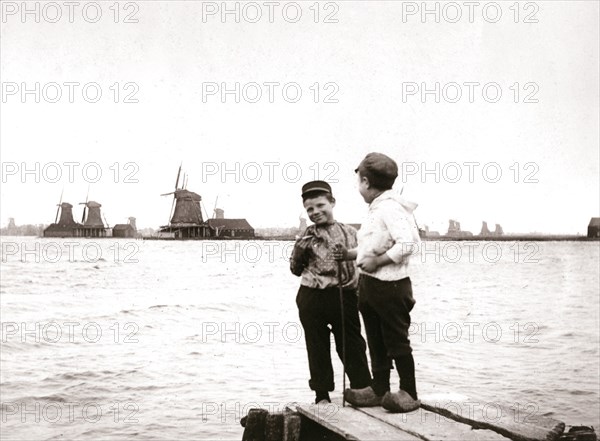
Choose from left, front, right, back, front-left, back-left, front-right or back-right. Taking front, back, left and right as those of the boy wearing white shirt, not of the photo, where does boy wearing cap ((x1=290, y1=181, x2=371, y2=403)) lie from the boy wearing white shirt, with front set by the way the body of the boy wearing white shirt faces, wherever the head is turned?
front-right

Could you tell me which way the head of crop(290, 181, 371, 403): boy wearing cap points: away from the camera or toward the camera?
toward the camera

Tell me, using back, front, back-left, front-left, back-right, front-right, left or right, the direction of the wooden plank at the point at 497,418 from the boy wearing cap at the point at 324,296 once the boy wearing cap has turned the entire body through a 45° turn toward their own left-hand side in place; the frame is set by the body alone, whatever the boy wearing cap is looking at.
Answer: front

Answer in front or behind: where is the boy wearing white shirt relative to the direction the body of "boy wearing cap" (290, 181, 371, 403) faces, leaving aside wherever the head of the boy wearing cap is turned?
in front

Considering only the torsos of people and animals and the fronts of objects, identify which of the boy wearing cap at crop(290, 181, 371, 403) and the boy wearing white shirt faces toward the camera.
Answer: the boy wearing cap

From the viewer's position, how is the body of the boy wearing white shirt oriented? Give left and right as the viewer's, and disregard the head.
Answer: facing to the left of the viewer

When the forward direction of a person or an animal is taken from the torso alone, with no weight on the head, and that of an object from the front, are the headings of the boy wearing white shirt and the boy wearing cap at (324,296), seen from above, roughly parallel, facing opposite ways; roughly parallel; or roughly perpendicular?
roughly perpendicular

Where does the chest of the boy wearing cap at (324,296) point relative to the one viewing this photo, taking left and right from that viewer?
facing the viewer
